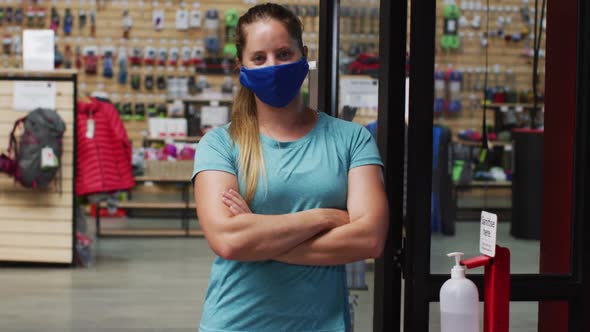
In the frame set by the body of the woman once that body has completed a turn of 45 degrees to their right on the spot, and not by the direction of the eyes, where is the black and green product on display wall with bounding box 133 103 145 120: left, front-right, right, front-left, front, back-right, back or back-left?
back-right

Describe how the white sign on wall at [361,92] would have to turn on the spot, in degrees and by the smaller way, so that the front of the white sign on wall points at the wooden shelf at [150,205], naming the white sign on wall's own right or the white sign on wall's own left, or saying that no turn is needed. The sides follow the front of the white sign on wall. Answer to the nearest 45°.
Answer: approximately 135° to the white sign on wall's own right

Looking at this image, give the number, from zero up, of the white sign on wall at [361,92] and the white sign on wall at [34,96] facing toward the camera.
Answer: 2

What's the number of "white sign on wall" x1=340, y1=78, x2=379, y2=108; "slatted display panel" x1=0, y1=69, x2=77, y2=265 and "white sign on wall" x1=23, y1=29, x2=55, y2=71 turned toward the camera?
3
